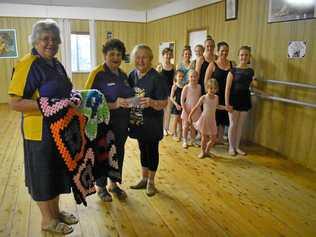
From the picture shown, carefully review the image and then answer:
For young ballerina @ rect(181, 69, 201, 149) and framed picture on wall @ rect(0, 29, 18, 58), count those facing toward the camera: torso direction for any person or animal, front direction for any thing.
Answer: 2

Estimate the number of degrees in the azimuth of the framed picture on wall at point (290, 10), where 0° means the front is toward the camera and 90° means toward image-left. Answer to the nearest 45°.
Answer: approximately 45°

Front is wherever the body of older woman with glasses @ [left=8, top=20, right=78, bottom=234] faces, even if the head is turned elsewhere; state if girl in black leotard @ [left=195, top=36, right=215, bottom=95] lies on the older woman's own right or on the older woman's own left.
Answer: on the older woman's own left

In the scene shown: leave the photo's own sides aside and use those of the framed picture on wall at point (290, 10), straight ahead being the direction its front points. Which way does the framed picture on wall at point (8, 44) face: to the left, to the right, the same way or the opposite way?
to the left

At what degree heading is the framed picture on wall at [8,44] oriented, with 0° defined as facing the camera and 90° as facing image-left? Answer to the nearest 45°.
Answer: approximately 0°

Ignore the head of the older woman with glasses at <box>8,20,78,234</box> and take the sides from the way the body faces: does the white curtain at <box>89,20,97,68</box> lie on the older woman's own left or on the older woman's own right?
on the older woman's own left

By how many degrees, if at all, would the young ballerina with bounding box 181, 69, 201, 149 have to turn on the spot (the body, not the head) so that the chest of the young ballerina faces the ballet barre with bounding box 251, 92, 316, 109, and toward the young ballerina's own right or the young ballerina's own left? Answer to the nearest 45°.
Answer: approximately 90° to the young ballerina's own left

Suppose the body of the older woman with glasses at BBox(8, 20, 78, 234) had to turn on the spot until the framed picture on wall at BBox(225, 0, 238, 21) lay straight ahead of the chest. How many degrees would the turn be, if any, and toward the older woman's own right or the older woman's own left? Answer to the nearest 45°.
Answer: approximately 90° to the older woman's own left

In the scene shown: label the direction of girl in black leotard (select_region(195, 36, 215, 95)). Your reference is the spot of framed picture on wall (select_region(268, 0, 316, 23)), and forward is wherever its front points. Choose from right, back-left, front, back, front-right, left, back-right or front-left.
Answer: front-right

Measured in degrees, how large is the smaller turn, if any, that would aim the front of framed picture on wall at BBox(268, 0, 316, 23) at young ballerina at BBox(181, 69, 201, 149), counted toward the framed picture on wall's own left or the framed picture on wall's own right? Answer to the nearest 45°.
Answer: approximately 45° to the framed picture on wall's own right

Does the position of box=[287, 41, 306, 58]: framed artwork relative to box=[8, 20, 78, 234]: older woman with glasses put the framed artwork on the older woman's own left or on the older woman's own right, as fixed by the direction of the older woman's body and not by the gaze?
on the older woman's own left

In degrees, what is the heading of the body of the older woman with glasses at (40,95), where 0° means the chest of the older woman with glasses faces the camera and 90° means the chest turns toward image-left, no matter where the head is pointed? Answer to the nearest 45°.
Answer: approximately 315°
